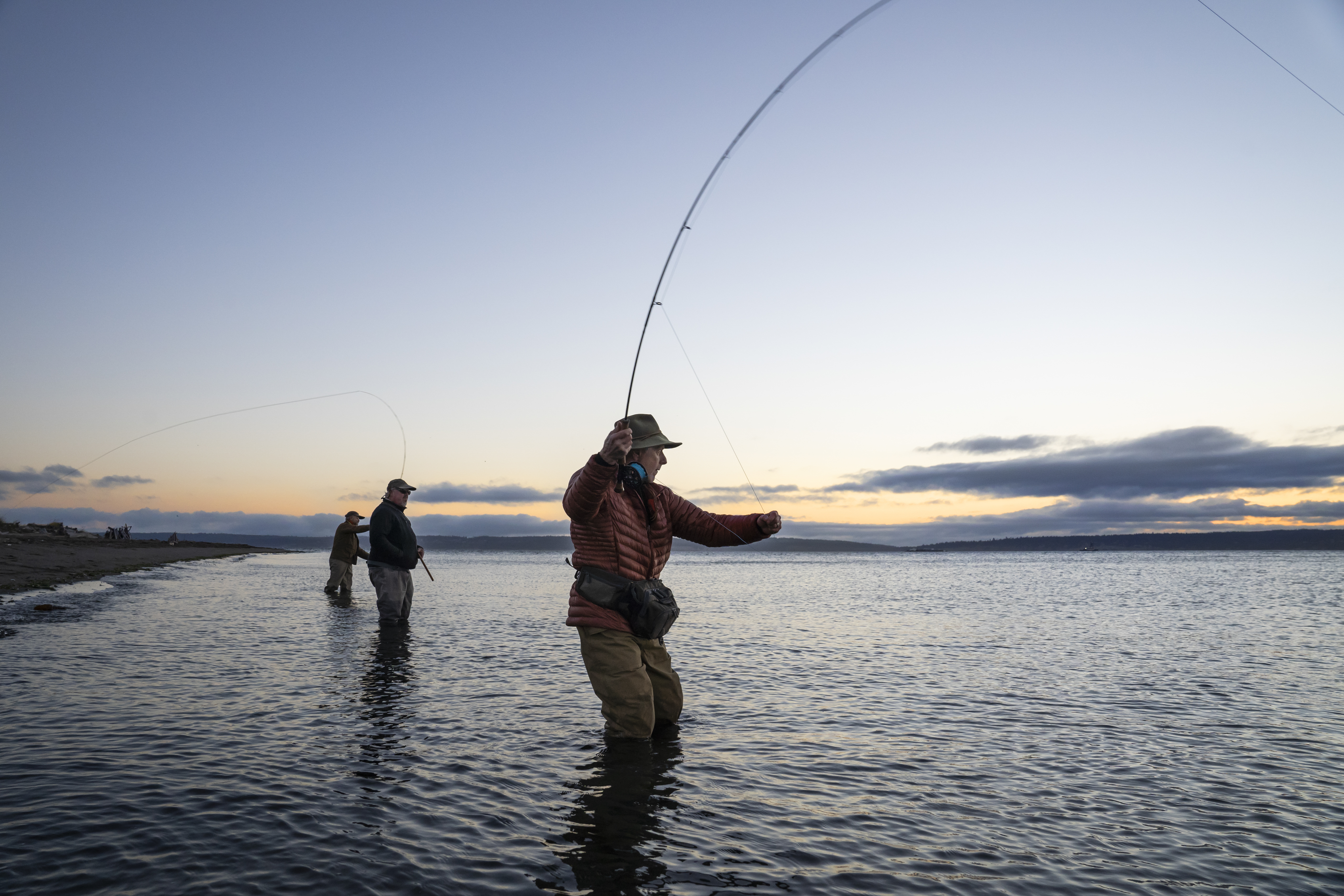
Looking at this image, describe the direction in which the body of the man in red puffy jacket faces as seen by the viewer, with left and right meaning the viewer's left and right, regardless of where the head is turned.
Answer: facing the viewer and to the right of the viewer

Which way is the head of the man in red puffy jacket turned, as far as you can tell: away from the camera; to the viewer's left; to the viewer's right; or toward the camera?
to the viewer's right
